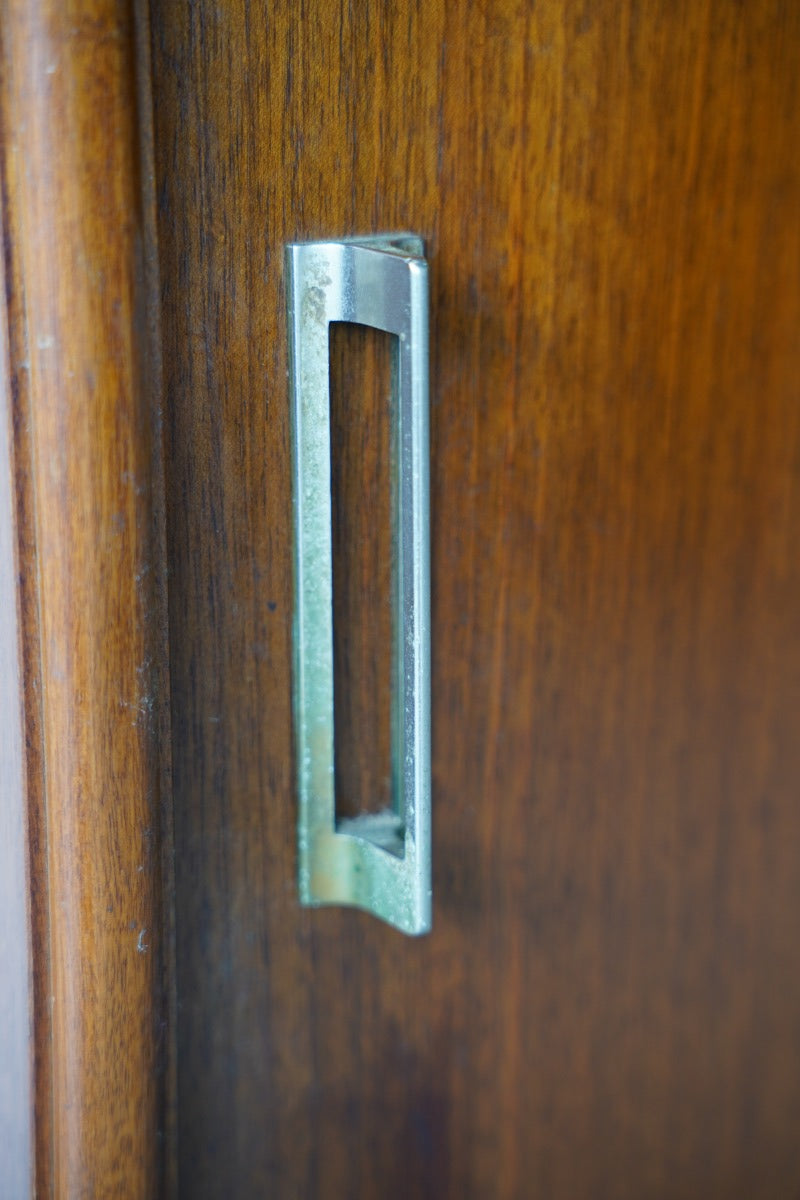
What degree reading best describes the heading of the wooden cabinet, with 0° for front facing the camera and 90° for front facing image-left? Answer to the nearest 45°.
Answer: approximately 0°
